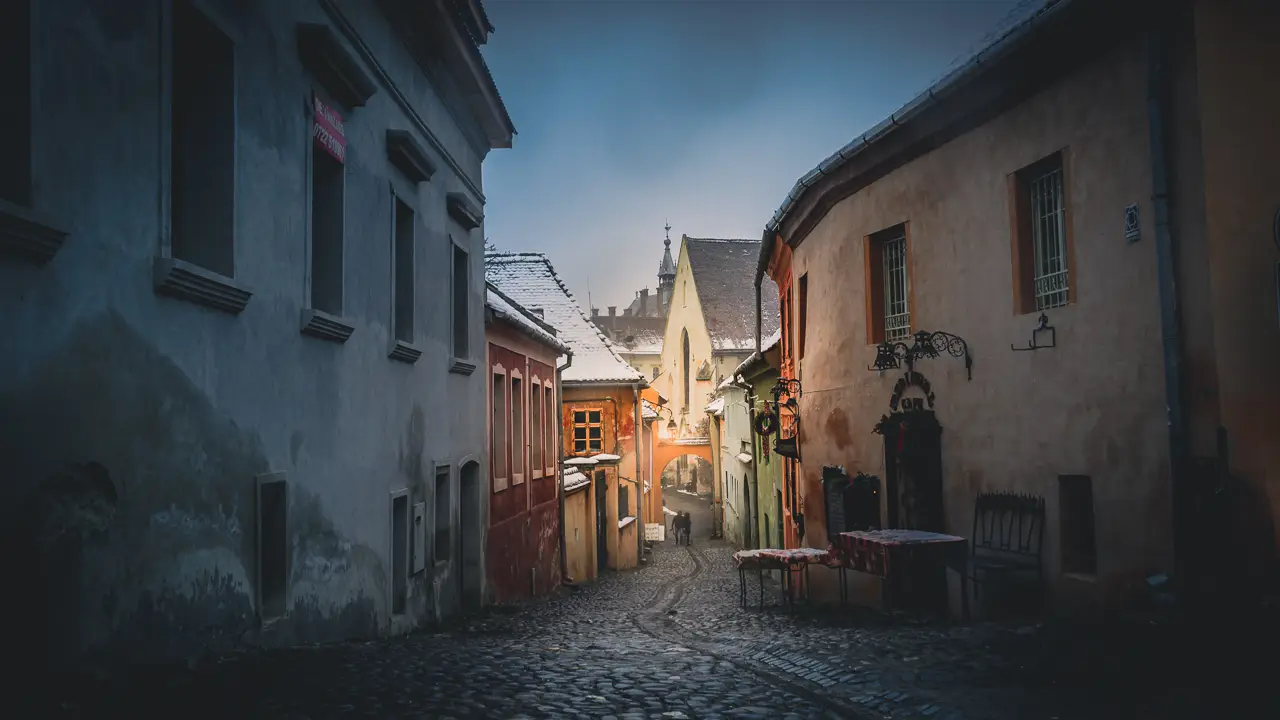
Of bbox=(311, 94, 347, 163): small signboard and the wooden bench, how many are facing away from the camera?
0

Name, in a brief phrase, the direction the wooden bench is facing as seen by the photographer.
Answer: facing the viewer and to the left of the viewer

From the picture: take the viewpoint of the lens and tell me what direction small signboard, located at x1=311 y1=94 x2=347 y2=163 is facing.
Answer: facing the viewer and to the right of the viewer

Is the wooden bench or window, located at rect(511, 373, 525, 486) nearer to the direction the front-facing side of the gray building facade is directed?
the wooden bench

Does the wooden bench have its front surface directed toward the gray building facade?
yes

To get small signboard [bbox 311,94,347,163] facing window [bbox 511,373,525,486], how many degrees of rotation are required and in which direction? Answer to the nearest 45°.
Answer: approximately 135° to its left

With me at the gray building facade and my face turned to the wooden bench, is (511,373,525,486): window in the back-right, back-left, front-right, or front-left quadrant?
front-left

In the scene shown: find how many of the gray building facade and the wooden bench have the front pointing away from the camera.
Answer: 0

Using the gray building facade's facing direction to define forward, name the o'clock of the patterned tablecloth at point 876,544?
The patterned tablecloth is roughly at 10 o'clock from the gray building facade.

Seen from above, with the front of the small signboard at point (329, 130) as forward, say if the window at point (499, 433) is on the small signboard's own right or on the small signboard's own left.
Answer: on the small signboard's own left

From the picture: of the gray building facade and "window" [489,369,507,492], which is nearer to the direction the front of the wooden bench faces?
the gray building facade

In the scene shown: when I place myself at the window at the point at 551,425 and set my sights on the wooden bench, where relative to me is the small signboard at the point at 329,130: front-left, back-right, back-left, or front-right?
front-right
